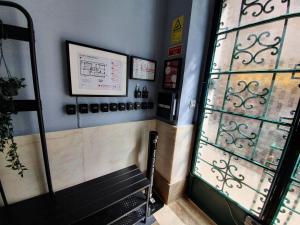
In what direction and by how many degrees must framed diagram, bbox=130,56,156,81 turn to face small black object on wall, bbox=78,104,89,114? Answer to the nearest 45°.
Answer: approximately 90° to its right

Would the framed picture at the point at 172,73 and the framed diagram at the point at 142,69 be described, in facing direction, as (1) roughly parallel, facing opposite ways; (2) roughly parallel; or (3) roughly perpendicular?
roughly perpendicular

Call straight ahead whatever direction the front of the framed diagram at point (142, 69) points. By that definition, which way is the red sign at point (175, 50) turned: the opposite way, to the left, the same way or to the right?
to the right

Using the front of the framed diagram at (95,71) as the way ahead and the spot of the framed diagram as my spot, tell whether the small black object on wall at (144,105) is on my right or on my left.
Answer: on my left

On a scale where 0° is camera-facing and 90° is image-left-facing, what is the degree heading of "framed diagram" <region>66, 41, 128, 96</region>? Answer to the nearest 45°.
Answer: approximately 315°
